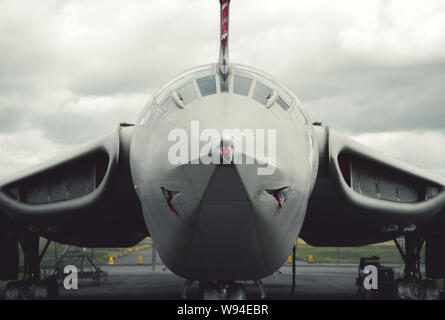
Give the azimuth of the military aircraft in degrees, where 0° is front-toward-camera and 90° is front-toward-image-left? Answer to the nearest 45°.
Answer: approximately 0°
